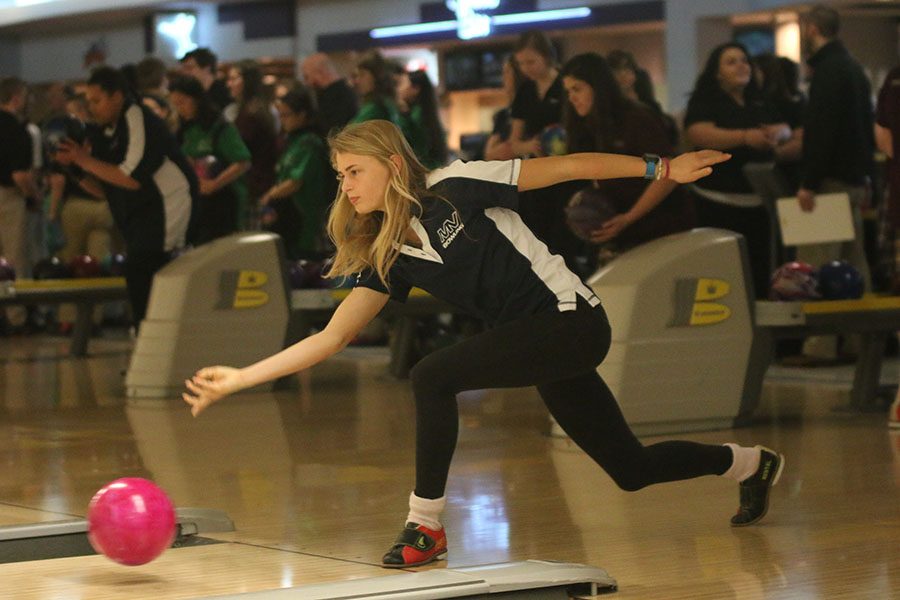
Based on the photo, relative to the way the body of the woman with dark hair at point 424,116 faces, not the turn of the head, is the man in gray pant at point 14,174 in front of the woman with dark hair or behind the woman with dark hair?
in front

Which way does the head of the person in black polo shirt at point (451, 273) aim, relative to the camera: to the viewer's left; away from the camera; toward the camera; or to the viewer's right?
to the viewer's left

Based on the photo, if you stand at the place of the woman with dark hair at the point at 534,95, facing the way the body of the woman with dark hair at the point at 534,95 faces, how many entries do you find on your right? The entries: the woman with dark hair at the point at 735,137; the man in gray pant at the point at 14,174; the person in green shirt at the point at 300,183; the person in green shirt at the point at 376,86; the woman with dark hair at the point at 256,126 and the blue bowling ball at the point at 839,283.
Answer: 4

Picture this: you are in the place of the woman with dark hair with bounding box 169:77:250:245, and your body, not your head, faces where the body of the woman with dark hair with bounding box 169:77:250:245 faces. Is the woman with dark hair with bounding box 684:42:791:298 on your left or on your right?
on your left

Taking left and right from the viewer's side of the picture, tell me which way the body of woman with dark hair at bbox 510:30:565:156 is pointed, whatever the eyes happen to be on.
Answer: facing the viewer and to the left of the viewer

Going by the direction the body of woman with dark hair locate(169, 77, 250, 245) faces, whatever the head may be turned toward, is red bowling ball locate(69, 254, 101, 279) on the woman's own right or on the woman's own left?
on the woman's own right

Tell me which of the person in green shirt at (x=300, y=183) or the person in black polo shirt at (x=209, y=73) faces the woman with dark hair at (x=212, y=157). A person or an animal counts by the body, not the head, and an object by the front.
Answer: the person in green shirt

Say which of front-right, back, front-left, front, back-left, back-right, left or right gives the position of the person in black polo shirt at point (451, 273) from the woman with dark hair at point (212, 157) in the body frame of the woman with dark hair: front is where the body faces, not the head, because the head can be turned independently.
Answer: front-left

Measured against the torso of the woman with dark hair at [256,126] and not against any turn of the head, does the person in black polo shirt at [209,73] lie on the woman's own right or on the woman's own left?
on the woman's own right

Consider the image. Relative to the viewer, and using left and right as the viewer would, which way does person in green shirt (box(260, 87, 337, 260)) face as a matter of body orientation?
facing to the left of the viewer
